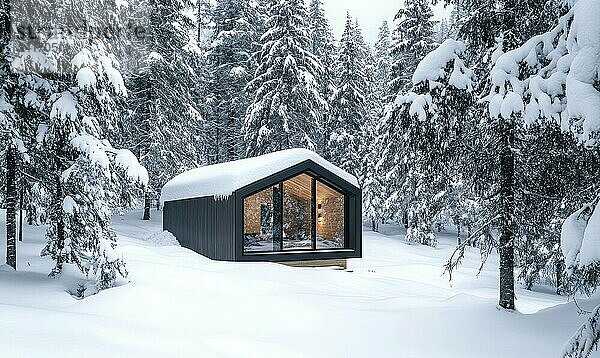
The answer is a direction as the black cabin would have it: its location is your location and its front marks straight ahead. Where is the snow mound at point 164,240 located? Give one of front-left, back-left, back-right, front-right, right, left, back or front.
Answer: back

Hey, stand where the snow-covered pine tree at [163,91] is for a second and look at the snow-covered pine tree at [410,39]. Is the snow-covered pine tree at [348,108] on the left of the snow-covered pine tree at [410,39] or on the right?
left

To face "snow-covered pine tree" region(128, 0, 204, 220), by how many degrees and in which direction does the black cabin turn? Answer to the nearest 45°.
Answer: approximately 180°

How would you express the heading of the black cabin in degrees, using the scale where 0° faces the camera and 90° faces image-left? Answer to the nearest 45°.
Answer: approximately 315°

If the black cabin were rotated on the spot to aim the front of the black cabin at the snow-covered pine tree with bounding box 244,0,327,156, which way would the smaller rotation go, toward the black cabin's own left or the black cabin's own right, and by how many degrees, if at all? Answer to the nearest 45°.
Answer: approximately 135° to the black cabin's own left

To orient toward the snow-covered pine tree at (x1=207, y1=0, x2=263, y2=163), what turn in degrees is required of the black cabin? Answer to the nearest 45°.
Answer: approximately 135° to its left

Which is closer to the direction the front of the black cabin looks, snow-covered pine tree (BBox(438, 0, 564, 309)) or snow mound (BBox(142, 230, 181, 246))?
the snow-covered pine tree

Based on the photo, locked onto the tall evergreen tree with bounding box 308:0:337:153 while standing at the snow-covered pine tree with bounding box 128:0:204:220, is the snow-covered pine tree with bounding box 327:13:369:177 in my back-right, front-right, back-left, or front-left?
front-right

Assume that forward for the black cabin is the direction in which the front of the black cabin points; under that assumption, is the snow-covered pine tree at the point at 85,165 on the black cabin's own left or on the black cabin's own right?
on the black cabin's own right

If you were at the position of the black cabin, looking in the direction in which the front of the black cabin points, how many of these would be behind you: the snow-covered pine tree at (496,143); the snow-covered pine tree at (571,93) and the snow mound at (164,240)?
1

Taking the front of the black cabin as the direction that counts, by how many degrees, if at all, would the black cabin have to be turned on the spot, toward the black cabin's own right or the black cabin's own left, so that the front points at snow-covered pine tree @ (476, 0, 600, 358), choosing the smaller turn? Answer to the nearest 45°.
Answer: approximately 45° to the black cabin's own right

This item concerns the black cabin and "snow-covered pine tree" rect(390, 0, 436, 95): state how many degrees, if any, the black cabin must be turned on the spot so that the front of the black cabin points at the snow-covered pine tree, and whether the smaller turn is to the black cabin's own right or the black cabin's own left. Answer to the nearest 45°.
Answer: approximately 90° to the black cabin's own left
